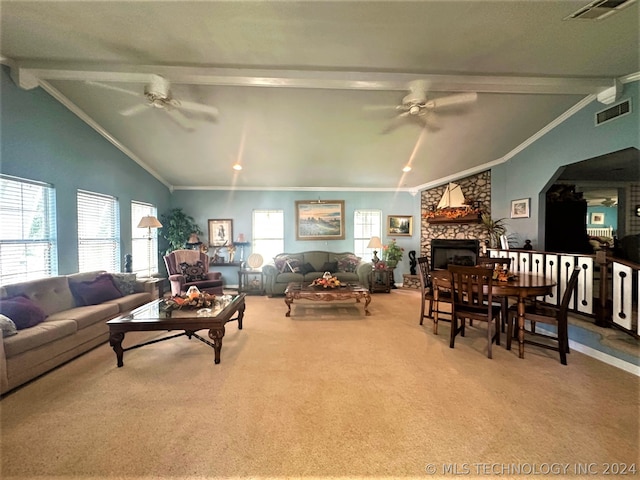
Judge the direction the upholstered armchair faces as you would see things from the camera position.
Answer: facing the viewer and to the right of the viewer

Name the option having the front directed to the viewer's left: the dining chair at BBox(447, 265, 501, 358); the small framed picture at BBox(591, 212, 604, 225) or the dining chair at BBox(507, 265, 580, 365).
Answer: the dining chair at BBox(507, 265, 580, 365)

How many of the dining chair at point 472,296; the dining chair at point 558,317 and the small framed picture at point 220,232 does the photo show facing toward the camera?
1

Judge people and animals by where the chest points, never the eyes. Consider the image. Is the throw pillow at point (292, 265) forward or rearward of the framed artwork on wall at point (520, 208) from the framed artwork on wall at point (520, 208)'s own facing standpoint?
forward

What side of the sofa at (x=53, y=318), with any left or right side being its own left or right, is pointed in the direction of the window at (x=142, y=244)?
left

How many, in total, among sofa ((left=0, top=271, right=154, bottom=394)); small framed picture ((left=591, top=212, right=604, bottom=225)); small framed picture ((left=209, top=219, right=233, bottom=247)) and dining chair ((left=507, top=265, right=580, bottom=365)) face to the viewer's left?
1

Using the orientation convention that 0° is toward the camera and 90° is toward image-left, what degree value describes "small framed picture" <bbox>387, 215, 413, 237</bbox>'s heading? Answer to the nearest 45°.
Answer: approximately 0°

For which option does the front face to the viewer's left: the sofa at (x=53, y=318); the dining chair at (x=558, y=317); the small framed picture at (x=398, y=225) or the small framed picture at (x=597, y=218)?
the dining chair

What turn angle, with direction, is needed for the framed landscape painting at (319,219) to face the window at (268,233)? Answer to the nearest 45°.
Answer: approximately 90° to its right

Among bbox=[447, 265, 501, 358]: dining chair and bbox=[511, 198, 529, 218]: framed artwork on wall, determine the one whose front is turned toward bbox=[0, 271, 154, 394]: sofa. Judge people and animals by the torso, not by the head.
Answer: the framed artwork on wall

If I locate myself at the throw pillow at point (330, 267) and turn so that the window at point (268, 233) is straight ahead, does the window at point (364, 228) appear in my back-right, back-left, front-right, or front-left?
back-right

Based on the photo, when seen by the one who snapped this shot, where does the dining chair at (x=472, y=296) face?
facing away from the viewer and to the right of the viewer

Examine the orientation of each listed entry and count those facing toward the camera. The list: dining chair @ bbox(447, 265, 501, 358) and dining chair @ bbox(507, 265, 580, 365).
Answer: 0
